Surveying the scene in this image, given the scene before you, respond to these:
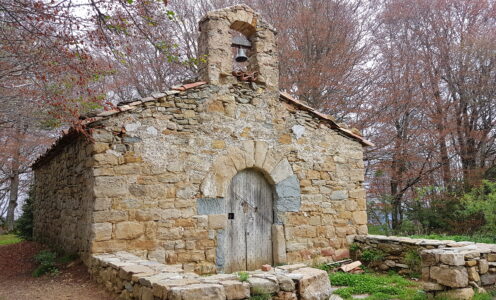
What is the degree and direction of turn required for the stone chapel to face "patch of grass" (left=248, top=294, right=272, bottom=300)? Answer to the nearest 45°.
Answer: approximately 45° to its right

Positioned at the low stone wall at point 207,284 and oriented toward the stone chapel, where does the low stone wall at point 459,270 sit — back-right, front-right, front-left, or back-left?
front-right

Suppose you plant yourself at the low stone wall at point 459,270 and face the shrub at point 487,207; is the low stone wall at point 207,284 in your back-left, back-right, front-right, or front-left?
back-left

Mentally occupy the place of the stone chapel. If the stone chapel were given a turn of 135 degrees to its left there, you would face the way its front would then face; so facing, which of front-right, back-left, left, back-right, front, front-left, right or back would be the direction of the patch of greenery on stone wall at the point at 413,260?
right

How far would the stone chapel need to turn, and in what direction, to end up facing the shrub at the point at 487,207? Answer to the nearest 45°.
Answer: approximately 45° to its left

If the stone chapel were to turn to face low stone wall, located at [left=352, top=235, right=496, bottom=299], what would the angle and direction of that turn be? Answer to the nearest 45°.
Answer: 0° — it already faces it

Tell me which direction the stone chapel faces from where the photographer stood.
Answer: facing the viewer and to the right of the viewer
